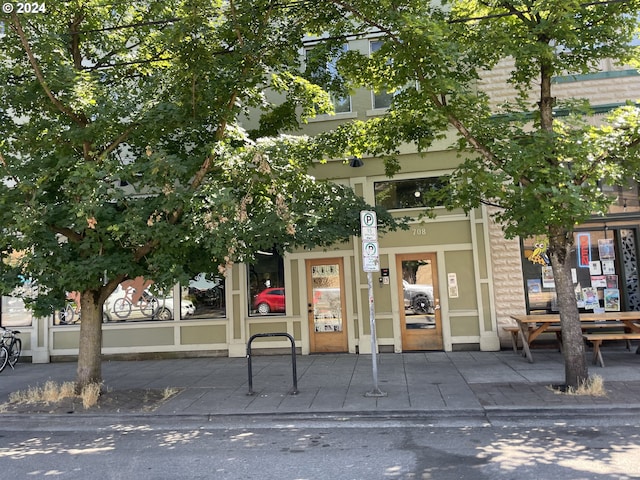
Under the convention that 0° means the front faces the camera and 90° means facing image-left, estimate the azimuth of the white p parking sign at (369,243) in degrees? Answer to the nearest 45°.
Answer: approximately 0°

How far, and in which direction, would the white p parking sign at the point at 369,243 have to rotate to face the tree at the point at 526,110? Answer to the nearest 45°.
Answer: approximately 90° to its left

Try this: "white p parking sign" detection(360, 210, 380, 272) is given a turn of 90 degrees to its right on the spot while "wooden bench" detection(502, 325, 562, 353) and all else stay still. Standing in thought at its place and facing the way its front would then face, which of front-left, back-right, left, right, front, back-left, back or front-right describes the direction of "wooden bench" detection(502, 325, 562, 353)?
back-right
